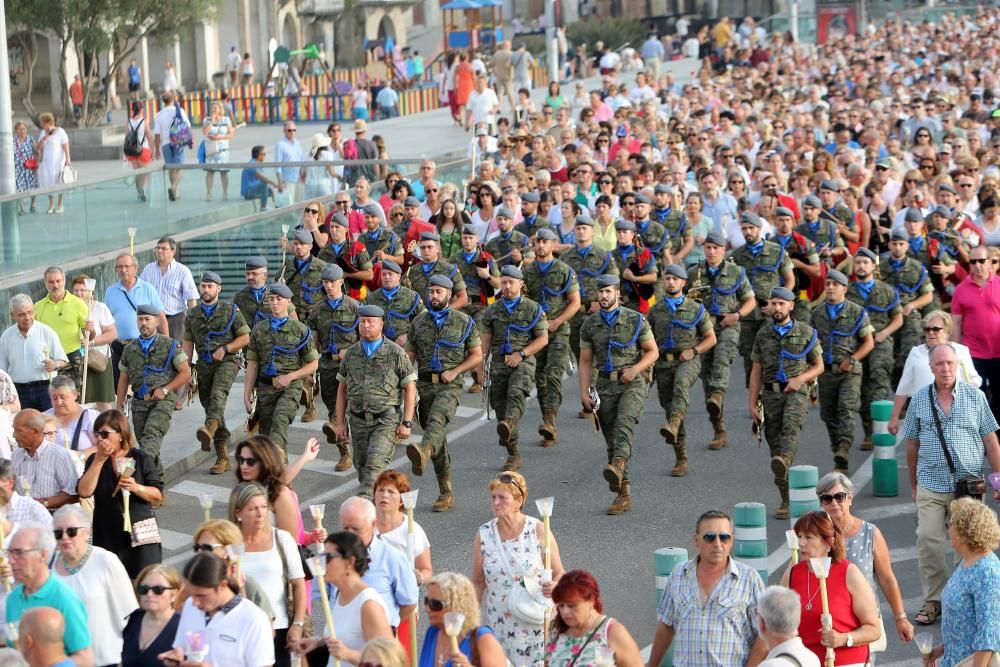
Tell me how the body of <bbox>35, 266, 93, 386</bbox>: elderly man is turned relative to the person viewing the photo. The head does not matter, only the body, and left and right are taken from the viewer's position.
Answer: facing the viewer

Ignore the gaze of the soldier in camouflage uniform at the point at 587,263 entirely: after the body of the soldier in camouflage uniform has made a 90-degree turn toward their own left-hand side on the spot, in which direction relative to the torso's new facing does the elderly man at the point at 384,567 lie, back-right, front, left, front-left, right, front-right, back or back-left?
right

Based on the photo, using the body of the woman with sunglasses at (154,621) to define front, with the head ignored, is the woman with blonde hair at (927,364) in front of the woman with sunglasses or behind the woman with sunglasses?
behind

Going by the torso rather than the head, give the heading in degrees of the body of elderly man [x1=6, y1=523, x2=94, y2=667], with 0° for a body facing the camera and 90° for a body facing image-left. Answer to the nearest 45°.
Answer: approximately 45°

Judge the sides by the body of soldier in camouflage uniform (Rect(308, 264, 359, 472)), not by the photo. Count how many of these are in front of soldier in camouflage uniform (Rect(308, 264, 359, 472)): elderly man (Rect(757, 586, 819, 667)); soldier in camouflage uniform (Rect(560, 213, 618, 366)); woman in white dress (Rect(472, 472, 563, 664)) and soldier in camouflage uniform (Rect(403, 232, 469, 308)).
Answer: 2

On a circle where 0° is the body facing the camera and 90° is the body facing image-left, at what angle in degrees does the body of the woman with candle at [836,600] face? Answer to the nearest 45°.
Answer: approximately 45°

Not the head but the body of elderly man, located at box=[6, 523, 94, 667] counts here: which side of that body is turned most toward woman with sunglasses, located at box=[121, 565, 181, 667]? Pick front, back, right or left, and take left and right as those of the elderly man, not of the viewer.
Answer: left

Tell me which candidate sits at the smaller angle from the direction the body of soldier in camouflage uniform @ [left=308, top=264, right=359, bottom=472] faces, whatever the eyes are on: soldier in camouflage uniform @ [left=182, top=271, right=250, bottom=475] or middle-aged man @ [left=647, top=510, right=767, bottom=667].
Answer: the middle-aged man

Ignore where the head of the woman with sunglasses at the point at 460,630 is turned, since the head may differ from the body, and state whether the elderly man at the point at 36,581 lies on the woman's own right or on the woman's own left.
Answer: on the woman's own right

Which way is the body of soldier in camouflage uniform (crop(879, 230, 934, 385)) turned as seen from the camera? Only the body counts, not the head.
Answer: toward the camera

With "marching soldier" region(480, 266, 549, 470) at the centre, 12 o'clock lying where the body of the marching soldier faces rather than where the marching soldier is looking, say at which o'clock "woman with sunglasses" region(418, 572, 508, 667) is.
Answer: The woman with sunglasses is roughly at 12 o'clock from the marching soldier.

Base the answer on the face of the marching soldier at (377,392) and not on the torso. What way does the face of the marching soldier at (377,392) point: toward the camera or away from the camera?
toward the camera

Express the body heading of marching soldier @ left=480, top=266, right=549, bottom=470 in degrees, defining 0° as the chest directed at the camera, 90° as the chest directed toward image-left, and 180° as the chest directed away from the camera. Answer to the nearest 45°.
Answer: approximately 0°

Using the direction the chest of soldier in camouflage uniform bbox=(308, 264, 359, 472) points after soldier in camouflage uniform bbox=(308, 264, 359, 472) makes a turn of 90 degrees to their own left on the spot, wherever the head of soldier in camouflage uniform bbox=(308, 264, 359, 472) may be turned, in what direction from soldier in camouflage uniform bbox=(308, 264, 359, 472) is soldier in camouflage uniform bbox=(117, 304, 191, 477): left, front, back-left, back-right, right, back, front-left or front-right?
back-right

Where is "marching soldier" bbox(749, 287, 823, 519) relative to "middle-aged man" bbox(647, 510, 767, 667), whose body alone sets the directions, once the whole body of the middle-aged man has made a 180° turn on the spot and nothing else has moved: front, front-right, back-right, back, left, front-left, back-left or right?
front

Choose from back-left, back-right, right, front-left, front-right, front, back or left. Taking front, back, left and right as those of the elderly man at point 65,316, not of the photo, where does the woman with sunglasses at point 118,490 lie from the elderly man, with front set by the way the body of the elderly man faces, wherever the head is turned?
front

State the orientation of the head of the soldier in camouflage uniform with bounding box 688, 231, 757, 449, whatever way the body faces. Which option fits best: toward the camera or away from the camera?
toward the camera
